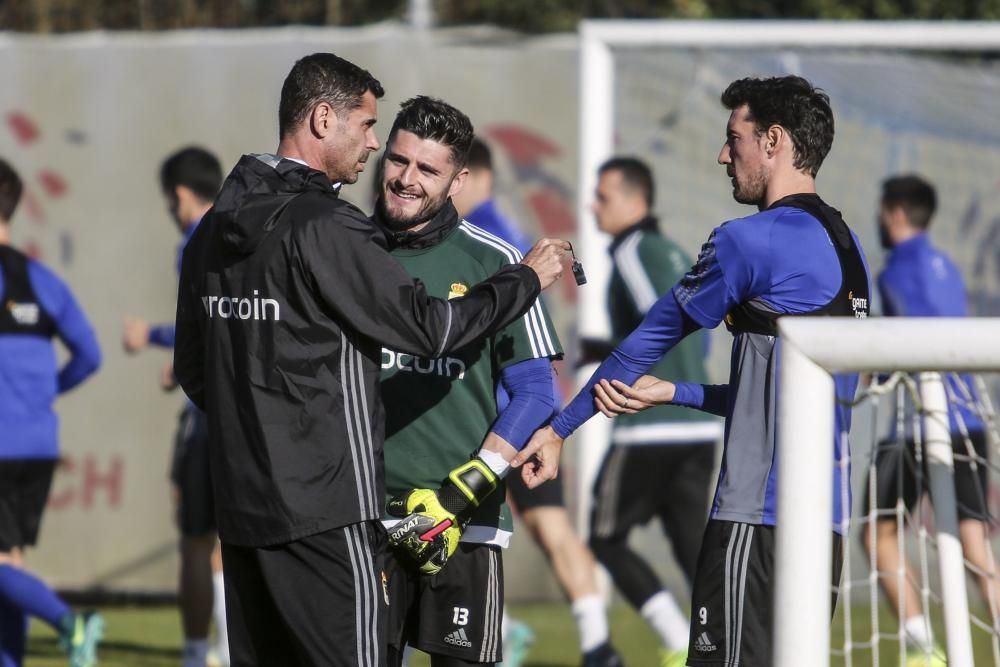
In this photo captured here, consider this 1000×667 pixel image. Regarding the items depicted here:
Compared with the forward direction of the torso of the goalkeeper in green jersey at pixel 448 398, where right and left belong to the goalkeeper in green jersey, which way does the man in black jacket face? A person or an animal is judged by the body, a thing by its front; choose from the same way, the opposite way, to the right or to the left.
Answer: the opposite way

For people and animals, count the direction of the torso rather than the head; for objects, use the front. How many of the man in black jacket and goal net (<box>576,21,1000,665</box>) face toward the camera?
1

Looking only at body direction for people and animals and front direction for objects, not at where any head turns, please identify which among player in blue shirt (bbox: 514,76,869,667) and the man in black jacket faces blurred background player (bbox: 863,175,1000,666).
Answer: the man in black jacket

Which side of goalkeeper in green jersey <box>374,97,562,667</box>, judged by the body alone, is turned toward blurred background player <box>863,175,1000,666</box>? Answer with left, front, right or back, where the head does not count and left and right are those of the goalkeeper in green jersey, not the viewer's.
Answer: back

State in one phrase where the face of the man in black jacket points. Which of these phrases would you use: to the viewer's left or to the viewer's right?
to the viewer's right

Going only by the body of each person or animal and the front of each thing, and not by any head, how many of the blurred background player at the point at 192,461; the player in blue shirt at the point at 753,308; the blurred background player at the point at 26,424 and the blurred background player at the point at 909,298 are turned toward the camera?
0

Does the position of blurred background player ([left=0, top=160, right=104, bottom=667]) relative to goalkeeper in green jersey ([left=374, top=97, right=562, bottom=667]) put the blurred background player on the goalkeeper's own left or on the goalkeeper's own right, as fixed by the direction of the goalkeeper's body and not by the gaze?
on the goalkeeper's own right

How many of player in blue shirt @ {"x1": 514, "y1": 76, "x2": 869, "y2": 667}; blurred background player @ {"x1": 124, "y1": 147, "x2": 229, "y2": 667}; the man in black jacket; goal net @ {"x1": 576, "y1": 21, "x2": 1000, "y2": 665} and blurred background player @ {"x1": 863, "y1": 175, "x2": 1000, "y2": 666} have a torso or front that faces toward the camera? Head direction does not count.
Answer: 1

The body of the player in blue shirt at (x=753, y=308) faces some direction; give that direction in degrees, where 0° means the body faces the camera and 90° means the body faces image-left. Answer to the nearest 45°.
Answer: approximately 90°

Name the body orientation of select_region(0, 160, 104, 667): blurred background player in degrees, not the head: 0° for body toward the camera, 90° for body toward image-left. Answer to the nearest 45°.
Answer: approximately 135°

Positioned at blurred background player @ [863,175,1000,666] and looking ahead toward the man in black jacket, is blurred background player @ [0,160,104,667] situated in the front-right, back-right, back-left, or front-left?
front-right

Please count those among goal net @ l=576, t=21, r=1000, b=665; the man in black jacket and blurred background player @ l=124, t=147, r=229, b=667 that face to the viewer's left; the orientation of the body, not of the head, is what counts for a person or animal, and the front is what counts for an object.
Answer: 1

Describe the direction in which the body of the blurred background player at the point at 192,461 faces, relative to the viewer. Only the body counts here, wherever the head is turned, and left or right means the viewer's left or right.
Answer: facing to the left of the viewer

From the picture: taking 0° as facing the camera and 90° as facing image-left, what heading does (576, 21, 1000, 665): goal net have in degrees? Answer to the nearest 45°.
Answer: approximately 0°
